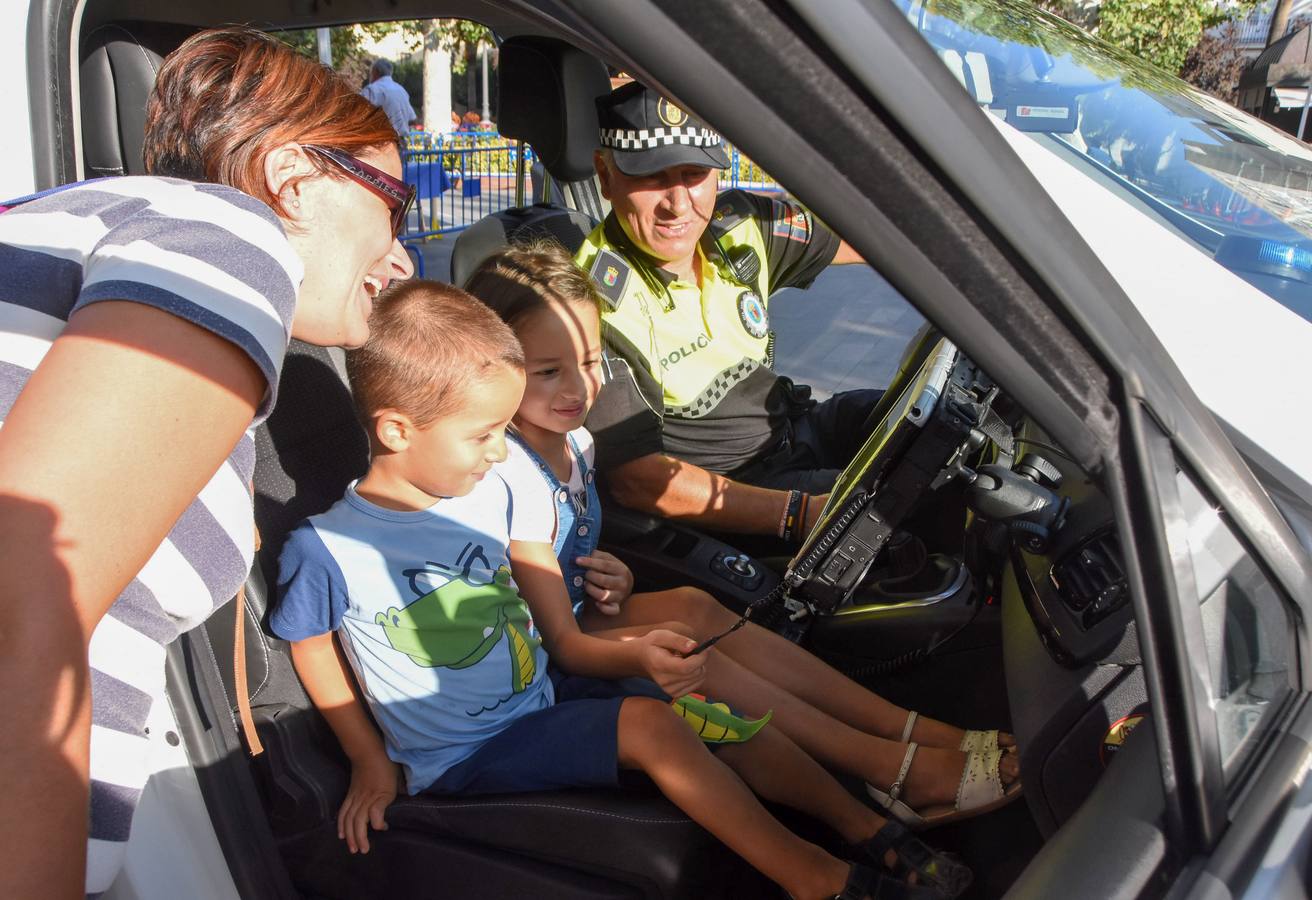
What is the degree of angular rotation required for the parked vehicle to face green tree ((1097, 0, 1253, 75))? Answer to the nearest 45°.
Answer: approximately 90° to its left

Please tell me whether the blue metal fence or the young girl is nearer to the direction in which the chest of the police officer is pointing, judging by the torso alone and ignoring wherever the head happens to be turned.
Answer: the young girl

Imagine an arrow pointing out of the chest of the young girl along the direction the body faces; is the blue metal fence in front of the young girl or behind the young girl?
behind

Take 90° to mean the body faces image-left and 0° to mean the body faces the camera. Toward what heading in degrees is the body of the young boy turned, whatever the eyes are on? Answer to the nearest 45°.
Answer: approximately 315°

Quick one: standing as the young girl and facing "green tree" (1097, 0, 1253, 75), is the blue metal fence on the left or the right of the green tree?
left

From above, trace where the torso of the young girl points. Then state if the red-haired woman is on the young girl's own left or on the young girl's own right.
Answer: on the young girl's own right

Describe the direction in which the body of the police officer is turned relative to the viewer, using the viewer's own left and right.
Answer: facing the viewer and to the right of the viewer

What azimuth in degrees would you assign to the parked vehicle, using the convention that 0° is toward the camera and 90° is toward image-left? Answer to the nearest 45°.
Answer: approximately 270°

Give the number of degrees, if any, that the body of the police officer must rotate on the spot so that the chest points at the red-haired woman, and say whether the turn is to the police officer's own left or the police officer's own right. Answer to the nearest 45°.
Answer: approximately 45° to the police officer's own right
